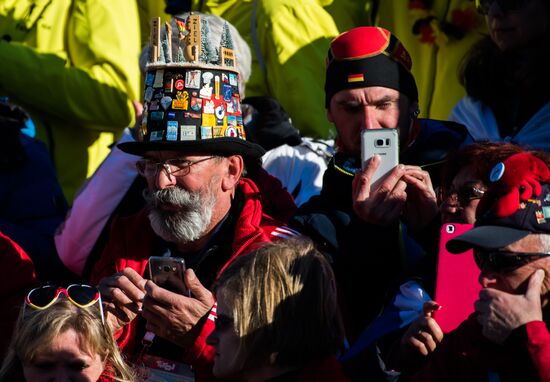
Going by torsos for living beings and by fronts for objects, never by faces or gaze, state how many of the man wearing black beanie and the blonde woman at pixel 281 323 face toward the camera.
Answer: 1

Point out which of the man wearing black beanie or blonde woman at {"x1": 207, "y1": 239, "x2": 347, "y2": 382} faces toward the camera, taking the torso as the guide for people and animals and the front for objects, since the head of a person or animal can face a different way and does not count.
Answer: the man wearing black beanie

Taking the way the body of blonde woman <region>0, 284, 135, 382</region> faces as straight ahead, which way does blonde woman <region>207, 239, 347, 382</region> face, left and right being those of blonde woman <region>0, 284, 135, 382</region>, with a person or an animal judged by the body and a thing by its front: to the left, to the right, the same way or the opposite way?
to the right

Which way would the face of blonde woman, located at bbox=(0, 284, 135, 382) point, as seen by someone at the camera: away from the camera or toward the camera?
toward the camera

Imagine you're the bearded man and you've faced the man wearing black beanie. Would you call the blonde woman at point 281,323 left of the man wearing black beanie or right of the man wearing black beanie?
right

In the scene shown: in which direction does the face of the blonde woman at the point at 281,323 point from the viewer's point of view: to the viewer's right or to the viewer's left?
to the viewer's left

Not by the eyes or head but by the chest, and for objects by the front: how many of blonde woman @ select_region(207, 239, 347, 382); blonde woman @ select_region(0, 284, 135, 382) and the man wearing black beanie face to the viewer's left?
1

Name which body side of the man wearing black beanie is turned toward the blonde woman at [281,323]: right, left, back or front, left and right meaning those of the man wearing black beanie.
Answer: front

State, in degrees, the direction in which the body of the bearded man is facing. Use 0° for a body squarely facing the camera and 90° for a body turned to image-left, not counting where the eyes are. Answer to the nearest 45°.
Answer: approximately 45°

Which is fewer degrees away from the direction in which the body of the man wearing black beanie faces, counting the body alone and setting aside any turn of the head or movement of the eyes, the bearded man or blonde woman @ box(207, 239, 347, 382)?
the blonde woman

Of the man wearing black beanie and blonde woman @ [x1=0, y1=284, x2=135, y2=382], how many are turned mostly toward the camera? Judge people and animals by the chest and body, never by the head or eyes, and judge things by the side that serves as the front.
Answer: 2

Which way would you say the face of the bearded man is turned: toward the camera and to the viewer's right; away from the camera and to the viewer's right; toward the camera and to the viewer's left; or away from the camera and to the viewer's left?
toward the camera and to the viewer's left

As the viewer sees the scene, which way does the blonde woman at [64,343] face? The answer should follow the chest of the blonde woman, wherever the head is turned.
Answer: toward the camera

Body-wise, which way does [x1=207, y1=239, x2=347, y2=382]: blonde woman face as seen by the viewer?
to the viewer's left

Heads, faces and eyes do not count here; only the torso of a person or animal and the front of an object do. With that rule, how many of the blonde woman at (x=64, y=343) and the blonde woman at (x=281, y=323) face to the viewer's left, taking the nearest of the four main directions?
1

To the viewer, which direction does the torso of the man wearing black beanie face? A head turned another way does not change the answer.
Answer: toward the camera

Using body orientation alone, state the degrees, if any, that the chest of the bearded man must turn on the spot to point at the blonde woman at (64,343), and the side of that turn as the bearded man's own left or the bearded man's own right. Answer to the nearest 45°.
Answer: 0° — they already face them
